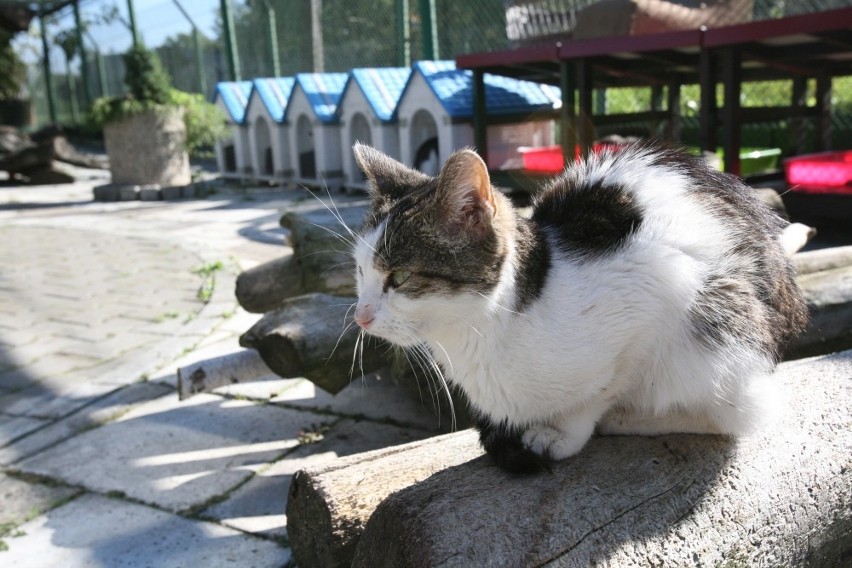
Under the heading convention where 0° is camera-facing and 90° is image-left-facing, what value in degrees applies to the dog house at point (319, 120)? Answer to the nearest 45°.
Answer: approximately 45°

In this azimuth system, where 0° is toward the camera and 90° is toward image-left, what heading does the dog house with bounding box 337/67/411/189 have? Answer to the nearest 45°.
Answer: approximately 45°

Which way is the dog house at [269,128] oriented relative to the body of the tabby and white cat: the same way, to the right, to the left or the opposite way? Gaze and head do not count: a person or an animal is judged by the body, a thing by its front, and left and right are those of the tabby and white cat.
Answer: the same way

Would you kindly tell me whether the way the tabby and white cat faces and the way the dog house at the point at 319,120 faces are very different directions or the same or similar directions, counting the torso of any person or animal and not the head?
same or similar directions

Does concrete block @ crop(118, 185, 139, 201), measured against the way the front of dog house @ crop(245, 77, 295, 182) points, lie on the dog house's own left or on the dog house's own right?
on the dog house's own right

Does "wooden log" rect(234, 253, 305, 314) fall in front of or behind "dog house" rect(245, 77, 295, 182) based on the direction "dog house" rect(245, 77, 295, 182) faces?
in front

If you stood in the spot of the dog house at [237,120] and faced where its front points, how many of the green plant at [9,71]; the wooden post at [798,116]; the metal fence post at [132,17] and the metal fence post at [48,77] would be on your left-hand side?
1

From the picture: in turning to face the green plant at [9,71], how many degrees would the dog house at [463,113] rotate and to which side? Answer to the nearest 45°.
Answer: approximately 90° to its right

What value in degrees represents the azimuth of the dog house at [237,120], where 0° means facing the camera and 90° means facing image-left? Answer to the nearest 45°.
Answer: approximately 45°

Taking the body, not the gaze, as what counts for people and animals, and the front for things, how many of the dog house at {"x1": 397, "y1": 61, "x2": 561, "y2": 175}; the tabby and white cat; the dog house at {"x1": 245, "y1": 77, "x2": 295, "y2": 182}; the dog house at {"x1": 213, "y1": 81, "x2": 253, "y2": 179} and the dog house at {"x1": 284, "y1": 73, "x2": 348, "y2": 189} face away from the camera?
0

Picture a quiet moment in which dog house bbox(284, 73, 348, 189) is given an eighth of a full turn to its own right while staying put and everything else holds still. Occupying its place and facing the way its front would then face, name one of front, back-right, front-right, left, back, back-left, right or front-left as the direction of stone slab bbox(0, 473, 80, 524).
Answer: left

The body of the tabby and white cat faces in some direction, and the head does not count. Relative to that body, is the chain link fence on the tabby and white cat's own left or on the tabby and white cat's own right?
on the tabby and white cat's own right

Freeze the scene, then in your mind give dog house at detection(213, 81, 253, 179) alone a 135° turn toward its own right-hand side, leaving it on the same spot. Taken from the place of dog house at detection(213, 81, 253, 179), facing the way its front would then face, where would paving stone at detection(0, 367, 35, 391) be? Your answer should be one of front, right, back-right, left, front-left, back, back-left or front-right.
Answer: back

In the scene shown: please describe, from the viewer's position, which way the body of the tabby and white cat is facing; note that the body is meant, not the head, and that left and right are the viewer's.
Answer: facing the viewer and to the left of the viewer

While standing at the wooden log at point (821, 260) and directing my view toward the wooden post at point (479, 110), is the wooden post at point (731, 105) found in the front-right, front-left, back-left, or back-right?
front-right

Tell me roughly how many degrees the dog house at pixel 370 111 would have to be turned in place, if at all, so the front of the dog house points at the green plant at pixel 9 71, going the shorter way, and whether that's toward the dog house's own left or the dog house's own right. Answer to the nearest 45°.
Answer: approximately 90° to the dog house's own right

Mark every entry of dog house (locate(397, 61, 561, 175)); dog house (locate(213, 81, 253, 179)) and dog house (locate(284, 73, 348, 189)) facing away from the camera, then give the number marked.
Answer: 0

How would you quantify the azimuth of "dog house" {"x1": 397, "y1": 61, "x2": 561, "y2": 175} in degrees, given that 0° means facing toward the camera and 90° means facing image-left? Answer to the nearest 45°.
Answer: approximately 45°
